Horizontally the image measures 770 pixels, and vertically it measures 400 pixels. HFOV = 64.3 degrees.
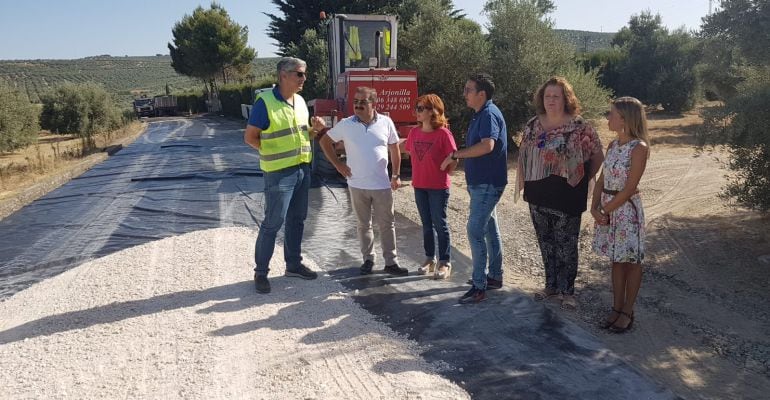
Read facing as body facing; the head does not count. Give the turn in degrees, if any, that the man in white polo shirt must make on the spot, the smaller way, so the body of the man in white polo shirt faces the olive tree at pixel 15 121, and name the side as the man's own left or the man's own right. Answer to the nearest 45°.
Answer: approximately 135° to the man's own right

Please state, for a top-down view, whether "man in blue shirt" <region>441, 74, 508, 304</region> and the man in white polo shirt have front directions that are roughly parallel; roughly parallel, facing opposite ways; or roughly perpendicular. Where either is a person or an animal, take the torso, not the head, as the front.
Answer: roughly perpendicular

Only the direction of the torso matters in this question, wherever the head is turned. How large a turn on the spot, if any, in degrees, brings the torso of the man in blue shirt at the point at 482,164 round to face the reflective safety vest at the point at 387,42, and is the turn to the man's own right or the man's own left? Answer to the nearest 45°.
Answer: approximately 90° to the man's own right

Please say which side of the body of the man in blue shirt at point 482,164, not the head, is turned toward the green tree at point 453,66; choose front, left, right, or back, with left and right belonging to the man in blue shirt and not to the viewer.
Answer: right

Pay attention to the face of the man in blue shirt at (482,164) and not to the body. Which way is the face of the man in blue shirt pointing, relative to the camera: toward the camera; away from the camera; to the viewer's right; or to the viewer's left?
to the viewer's left

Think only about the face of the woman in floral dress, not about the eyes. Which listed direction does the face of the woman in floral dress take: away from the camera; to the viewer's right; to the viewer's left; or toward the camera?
to the viewer's left

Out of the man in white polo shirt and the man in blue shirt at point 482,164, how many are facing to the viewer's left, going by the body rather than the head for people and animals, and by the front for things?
1

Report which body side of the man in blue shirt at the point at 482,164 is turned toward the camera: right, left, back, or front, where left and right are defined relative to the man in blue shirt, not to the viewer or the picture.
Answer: left

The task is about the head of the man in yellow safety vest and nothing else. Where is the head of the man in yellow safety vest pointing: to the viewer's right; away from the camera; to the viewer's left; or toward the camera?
to the viewer's right

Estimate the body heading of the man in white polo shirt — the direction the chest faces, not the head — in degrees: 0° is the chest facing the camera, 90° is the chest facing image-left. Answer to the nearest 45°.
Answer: approximately 0°

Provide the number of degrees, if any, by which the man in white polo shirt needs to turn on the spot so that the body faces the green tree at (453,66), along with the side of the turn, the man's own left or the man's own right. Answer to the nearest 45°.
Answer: approximately 180°

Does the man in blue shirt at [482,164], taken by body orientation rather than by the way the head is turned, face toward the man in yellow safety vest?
yes

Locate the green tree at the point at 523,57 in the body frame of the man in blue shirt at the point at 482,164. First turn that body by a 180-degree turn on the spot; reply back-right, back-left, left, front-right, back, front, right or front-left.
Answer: left

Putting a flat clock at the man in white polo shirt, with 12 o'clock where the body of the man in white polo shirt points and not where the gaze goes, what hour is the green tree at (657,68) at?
The green tree is roughly at 7 o'clock from the man in white polo shirt.
